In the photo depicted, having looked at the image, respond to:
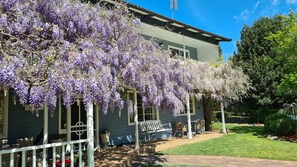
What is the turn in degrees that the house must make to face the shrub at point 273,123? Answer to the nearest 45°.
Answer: approximately 45° to its left

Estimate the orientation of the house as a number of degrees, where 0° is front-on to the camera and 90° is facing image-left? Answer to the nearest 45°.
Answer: approximately 315°

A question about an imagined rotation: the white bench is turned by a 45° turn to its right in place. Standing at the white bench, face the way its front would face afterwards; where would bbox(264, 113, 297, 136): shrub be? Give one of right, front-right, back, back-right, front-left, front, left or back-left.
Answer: left

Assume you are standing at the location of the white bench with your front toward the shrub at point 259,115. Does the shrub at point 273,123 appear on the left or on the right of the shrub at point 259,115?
right

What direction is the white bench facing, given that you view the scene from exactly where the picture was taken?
facing the viewer and to the right of the viewer

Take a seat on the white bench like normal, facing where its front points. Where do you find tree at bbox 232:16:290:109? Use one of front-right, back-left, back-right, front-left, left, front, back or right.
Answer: left

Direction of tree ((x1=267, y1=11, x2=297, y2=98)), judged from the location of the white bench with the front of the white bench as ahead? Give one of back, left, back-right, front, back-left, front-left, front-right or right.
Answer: front-left
